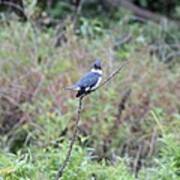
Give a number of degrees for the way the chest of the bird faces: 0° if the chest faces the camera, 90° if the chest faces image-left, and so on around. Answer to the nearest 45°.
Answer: approximately 270°
